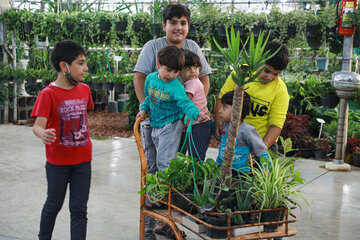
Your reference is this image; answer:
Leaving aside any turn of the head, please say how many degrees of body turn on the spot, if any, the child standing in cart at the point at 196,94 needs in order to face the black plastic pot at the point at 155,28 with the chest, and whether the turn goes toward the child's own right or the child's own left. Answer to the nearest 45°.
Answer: approximately 135° to the child's own left

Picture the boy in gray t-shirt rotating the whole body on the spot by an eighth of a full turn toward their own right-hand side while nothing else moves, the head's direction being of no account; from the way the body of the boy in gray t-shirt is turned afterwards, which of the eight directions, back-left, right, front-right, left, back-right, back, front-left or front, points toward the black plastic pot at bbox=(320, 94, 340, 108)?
back

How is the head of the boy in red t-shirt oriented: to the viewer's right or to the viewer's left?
to the viewer's right

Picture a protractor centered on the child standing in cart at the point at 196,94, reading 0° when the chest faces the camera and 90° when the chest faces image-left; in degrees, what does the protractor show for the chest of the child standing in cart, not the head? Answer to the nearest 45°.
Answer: approximately 315°

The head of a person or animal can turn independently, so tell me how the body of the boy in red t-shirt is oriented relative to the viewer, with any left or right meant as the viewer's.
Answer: facing the viewer and to the right of the viewer

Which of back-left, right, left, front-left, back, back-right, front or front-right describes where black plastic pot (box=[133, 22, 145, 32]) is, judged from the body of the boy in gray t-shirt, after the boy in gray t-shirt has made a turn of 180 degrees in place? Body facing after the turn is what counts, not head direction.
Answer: front

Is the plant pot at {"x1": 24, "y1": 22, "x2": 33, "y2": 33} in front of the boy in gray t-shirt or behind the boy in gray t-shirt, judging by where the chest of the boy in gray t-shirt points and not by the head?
behind

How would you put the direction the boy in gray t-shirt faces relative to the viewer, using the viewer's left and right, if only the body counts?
facing the viewer

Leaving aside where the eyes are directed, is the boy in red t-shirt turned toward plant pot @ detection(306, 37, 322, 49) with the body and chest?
no

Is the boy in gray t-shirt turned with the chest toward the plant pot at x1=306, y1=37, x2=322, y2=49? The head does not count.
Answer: no

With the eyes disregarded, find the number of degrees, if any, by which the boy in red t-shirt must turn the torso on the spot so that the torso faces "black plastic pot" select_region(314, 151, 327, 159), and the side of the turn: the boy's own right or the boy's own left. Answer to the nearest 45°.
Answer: approximately 90° to the boy's own left

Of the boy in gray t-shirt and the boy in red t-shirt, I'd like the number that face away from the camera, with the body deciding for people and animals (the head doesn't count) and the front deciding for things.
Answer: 0

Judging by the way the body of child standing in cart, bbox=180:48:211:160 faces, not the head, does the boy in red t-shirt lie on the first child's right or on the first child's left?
on the first child's right

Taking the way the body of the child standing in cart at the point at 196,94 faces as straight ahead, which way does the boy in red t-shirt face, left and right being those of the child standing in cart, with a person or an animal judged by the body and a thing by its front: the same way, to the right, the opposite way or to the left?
the same way

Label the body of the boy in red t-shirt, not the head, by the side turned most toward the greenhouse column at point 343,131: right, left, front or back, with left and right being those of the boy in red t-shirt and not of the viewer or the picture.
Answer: left

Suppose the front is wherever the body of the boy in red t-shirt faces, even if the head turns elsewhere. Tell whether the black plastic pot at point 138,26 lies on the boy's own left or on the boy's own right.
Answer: on the boy's own left

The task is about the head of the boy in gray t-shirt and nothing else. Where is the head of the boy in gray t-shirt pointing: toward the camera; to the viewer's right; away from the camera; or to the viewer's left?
toward the camera

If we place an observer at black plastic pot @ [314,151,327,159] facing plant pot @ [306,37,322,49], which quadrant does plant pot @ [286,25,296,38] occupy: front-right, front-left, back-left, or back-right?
front-left

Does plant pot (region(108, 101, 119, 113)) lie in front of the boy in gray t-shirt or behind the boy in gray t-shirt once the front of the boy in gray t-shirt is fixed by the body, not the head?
behind
